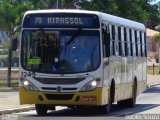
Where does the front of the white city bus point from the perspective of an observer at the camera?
facing the viewer

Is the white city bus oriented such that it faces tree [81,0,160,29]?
no
